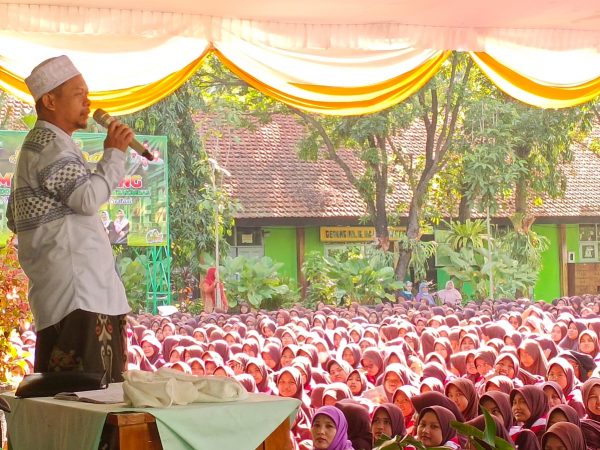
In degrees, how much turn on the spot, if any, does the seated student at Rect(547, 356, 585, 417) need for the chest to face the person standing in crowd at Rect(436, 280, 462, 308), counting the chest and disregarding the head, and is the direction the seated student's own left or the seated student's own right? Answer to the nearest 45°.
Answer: approximately 135° to the seated student's own right

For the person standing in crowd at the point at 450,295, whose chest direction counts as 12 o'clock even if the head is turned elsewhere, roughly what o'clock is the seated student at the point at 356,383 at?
The seated student is roughly at 12 o'clock from the person standing in crowd.

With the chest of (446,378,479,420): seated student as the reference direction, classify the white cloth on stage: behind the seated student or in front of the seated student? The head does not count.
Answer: in front

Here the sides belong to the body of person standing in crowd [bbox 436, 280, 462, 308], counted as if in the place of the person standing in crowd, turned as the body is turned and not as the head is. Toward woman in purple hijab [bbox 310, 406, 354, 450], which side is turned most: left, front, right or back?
front

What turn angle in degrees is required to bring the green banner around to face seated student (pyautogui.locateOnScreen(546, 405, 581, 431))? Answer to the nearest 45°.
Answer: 0° — it already faces them

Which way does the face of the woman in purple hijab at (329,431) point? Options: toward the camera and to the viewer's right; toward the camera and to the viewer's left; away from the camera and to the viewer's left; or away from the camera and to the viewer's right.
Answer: toward the camera and to the viewer's left

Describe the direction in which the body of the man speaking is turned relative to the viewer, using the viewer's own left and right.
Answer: facing to the right of the viewer

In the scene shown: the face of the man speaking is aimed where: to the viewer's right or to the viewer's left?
to the viewer's right

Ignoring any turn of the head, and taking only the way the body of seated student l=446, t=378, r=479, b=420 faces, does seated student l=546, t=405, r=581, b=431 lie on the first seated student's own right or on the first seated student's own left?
on the first seated student's own left

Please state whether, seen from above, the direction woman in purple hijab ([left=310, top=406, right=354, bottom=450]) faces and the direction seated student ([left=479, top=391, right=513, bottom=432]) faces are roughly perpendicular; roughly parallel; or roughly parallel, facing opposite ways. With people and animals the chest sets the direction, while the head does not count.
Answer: roughly parallel

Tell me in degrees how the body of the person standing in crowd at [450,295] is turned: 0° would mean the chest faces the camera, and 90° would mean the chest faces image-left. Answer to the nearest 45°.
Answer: approximately 0°

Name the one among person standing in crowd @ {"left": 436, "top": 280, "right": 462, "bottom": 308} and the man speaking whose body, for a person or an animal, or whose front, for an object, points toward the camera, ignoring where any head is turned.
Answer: the person standing in crowd

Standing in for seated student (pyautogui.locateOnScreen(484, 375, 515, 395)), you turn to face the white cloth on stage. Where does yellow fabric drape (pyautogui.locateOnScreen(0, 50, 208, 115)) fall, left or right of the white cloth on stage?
right

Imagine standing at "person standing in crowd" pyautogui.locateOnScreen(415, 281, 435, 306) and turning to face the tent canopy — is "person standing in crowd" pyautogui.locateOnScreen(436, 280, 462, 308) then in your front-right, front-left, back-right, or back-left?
front-left

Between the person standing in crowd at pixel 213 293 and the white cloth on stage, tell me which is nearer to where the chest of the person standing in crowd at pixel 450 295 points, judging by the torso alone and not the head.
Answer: the white cloth on stage

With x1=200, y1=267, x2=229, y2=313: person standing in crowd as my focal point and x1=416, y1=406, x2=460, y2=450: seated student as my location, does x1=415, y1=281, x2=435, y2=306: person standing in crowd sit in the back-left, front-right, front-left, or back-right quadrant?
front-right

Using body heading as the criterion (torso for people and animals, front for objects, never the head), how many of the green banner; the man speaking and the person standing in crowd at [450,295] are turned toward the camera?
2
